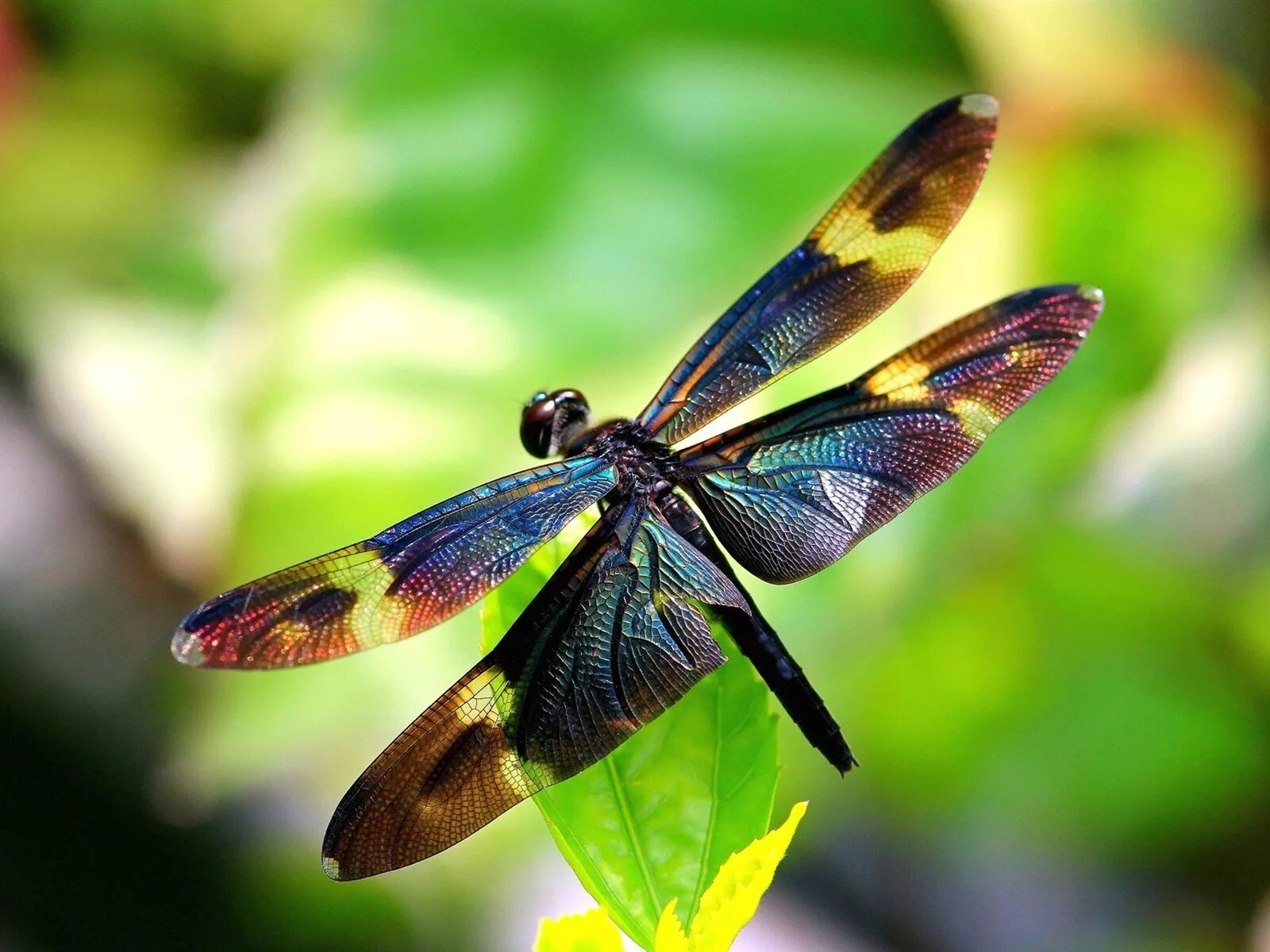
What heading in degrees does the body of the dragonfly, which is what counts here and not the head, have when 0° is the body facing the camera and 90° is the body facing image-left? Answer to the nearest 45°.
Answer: approximately 135°
